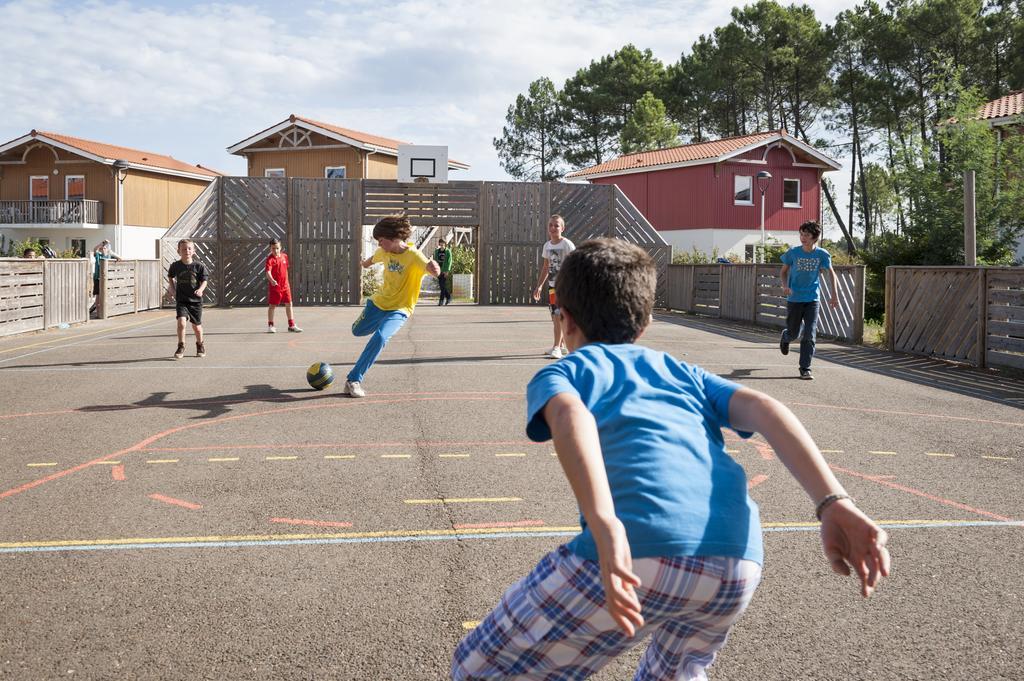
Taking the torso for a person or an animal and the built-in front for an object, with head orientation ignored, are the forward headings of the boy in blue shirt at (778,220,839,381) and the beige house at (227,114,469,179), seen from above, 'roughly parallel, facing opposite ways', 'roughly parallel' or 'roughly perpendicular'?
roughly parallel

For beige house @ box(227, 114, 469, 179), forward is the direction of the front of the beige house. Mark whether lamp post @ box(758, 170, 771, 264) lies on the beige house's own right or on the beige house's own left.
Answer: on the beige house's own left

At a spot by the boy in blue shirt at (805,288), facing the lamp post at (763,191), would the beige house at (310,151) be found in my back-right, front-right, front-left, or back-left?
front-left

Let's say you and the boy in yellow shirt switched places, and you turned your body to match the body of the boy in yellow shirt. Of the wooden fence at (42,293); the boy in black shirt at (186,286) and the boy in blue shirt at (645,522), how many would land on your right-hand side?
2

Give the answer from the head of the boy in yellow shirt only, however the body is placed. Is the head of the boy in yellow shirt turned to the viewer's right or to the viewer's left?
to the viewer's left

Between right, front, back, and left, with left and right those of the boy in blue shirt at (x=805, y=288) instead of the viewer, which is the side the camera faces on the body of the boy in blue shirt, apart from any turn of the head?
front

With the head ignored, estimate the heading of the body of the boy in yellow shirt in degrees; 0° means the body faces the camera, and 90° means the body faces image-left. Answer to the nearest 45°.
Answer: approximately 45°

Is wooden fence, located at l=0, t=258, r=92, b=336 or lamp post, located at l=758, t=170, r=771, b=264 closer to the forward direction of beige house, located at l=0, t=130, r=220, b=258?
the wooden fence

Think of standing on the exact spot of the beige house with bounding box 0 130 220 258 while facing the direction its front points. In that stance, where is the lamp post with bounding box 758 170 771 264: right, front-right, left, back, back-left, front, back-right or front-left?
left

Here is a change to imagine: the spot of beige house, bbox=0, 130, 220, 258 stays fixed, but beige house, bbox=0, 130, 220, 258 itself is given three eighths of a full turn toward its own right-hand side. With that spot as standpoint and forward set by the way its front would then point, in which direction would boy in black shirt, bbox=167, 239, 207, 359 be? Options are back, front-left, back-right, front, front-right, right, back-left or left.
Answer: back

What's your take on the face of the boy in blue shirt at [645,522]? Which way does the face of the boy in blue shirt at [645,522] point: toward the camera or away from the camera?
away from the camera

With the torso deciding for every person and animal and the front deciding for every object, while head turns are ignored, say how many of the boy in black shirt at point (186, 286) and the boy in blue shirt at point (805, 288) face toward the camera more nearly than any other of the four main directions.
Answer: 2

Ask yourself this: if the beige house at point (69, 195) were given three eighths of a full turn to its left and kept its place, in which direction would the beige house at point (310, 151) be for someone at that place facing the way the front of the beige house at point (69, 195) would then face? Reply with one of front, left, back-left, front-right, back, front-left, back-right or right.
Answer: front-right

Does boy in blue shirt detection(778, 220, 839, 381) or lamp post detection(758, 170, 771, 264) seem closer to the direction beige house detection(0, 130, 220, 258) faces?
the boy in blue shirt
